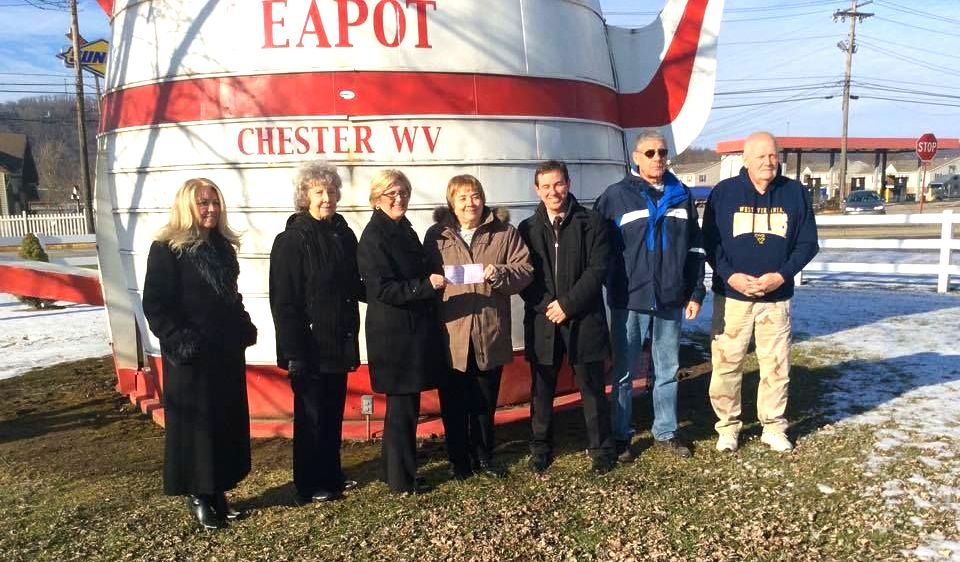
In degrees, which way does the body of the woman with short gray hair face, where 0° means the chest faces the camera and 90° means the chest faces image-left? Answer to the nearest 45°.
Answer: approximately 315°

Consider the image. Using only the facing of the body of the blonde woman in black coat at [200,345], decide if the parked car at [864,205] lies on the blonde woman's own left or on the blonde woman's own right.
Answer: on the blonde woman's own left

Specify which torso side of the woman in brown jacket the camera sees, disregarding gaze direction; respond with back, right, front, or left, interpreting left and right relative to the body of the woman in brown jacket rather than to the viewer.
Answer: front

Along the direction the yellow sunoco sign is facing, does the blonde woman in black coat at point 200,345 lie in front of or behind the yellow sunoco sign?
in front

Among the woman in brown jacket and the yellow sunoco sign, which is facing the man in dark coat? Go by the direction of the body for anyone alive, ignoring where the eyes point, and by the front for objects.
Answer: the yellow sunoco sign

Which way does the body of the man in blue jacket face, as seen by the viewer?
toward the camera

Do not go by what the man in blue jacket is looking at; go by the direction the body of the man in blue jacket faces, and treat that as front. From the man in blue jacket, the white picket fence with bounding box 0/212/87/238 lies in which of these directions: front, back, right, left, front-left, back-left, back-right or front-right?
back-right

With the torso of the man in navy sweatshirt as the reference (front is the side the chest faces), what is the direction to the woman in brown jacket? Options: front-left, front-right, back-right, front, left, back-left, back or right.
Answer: front-right

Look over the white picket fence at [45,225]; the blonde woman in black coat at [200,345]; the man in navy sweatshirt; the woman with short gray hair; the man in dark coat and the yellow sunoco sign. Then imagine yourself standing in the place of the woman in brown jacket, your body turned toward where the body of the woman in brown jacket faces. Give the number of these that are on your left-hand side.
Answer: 2

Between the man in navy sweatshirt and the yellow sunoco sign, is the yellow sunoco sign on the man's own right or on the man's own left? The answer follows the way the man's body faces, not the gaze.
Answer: on the man's own right

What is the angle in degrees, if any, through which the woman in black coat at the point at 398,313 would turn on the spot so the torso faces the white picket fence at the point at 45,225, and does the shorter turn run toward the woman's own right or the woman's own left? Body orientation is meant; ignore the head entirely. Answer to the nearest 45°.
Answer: approximately 180°

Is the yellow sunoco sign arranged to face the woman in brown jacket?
yes

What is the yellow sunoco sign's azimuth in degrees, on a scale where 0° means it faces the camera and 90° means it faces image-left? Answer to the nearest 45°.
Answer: approximately 0°

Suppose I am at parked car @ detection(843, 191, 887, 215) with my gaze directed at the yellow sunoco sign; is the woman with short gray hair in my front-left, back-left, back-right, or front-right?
front-left
